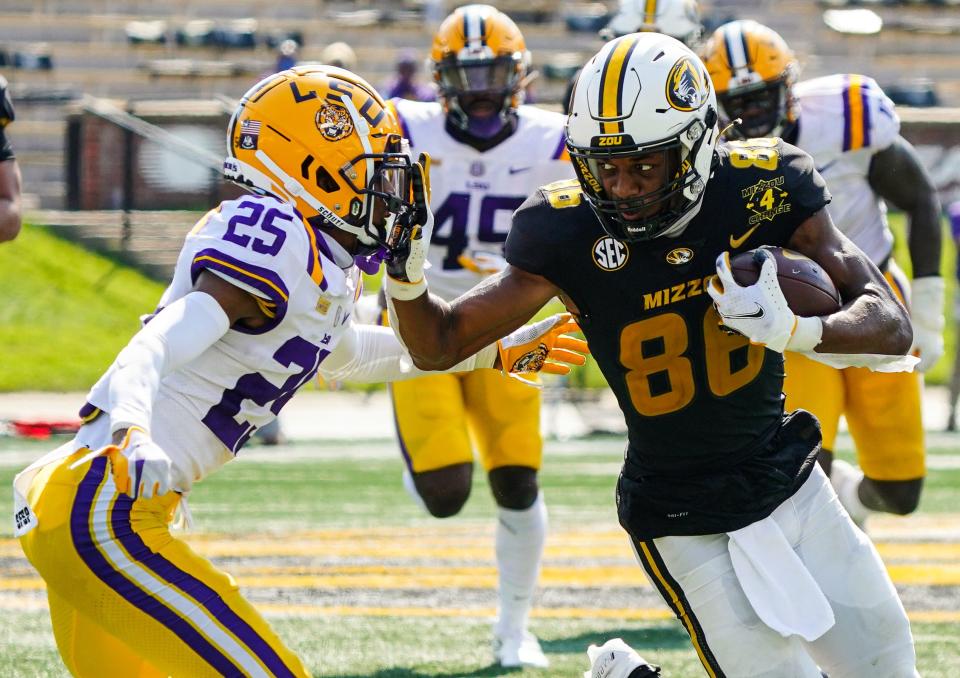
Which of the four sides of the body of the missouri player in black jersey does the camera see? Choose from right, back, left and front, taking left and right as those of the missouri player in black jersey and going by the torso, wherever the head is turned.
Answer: front

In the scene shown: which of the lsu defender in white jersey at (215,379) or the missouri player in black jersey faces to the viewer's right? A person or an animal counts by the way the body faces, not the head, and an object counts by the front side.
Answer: the lsu defender in white jersey

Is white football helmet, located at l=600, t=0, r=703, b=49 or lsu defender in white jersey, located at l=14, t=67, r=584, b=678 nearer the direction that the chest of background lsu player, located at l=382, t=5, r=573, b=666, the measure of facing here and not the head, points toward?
the lsu defender in white jersey

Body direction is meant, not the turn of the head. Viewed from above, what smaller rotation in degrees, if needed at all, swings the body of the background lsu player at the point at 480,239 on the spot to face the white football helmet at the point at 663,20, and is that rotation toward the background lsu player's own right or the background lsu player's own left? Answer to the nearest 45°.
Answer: approximately 135° to the background lsu player's own left

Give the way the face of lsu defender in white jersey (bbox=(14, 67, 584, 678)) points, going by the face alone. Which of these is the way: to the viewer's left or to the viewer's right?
to the viewer's right

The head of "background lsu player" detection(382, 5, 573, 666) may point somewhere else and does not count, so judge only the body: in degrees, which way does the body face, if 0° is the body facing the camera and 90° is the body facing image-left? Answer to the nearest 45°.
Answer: approximately 0°

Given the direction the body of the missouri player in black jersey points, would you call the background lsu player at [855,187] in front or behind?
behind

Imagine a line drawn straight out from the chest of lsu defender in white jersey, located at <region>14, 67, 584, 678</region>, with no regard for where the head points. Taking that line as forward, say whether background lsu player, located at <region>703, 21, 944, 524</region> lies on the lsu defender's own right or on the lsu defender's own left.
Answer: on the lsu defender's own left

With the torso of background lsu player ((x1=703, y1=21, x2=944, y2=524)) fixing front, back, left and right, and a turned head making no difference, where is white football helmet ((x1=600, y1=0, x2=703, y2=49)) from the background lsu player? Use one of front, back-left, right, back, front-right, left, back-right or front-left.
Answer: right

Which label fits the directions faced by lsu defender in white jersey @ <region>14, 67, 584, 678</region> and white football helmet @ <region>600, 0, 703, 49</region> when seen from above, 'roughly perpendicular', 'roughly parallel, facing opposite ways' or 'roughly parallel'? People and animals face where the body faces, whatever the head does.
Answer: roughly perpendicular

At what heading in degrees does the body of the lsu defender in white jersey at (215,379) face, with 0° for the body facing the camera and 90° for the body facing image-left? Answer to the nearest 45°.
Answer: approximately 270°
